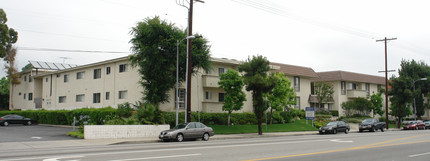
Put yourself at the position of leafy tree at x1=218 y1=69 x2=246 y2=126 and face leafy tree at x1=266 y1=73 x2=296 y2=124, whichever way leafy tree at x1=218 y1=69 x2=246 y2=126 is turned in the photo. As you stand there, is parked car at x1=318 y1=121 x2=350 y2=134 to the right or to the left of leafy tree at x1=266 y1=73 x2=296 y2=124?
right

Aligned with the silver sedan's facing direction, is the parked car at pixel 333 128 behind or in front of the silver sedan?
behind

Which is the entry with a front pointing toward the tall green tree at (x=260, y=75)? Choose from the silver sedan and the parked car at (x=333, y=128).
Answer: the parked car
